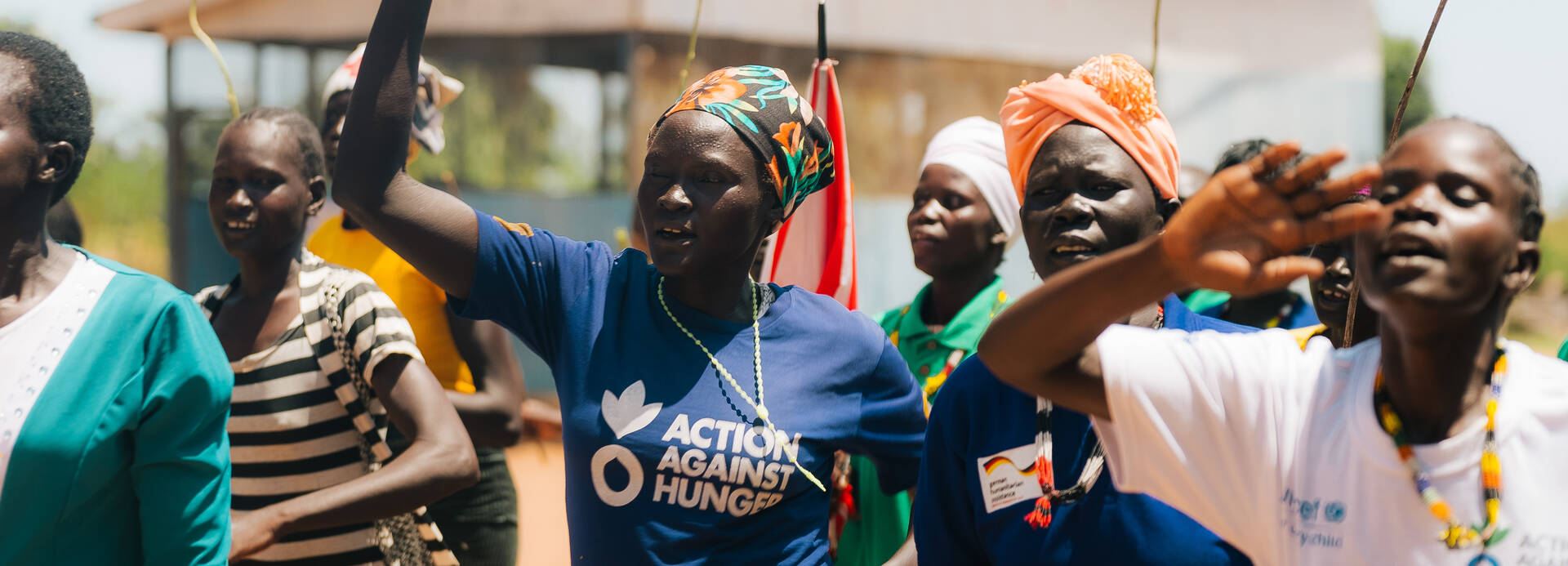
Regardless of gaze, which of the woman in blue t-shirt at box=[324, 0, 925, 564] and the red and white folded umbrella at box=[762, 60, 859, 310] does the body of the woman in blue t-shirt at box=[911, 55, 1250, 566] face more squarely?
the woman in blue t-shirt

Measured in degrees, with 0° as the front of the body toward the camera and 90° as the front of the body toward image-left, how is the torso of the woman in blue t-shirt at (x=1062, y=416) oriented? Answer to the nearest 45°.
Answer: approximately 45°

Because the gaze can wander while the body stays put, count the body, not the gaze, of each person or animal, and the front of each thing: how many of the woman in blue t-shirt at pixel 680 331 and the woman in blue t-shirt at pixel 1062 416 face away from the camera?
0

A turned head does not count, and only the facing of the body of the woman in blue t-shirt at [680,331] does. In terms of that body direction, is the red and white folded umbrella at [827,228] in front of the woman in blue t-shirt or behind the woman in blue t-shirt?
behind

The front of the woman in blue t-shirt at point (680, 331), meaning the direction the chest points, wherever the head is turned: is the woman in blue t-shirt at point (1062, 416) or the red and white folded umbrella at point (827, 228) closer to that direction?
the woman in blue t-shirt

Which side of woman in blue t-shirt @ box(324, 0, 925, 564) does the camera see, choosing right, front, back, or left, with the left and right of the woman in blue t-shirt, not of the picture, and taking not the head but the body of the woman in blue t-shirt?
front

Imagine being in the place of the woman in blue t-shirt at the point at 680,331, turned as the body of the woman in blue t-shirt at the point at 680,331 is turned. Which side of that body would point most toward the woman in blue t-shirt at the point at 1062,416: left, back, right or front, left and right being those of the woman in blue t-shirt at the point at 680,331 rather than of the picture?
left

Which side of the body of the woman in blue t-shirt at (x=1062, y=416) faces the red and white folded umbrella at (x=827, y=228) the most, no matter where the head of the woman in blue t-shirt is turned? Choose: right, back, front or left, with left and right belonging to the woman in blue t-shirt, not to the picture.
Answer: right

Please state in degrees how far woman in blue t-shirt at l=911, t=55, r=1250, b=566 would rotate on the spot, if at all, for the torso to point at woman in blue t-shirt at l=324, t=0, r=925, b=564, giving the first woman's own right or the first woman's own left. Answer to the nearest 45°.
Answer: approximately 45° to the first woman's own right
